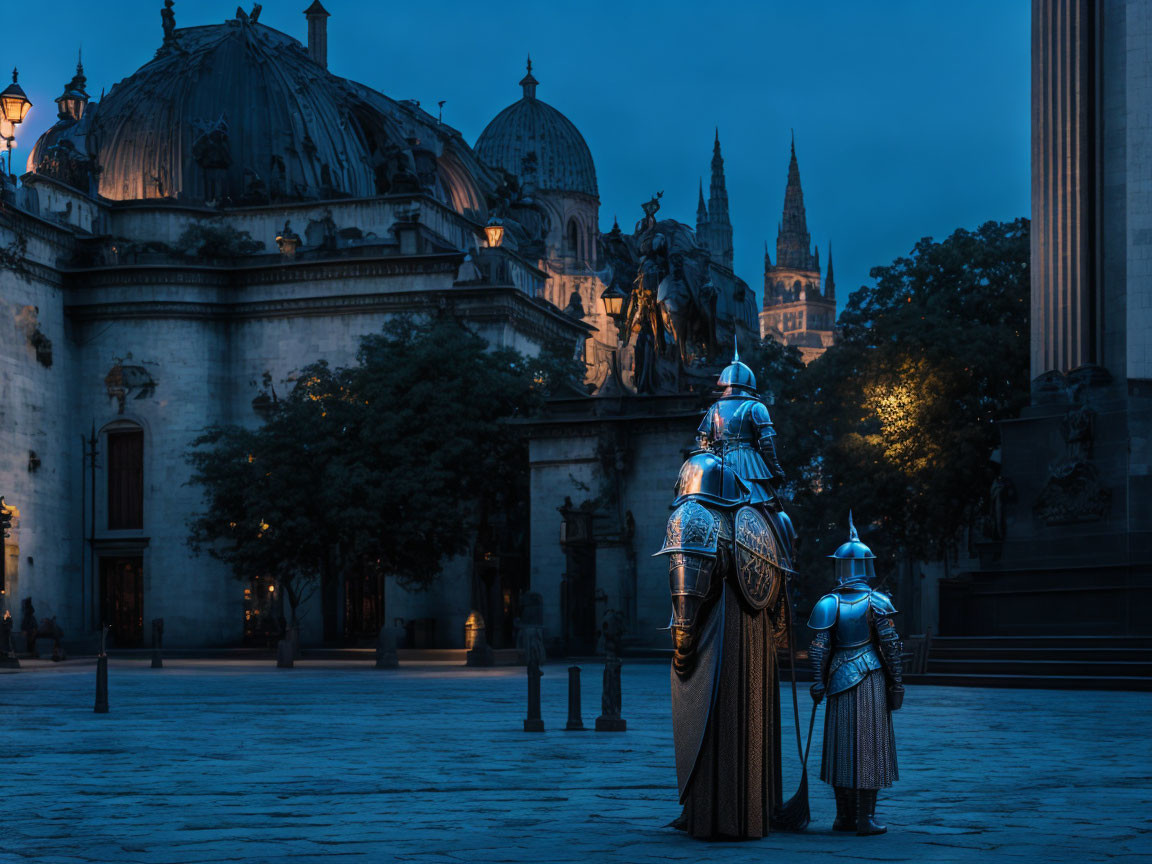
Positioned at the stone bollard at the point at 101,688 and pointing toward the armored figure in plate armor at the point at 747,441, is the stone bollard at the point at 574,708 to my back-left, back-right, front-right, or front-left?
front-left

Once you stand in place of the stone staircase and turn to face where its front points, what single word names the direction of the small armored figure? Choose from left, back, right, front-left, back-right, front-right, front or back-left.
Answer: front

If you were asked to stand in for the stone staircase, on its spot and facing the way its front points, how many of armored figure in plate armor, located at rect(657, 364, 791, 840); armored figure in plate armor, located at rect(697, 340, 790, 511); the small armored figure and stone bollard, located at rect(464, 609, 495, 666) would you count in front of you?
3

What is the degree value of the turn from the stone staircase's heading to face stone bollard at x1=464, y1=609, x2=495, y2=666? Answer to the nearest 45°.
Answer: approximately 135° to its right

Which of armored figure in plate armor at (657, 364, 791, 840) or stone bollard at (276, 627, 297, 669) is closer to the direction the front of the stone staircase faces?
the armored figure in plate armor

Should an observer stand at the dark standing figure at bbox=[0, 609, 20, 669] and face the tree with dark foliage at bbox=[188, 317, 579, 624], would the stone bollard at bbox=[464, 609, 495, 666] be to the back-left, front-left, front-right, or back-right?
front-right

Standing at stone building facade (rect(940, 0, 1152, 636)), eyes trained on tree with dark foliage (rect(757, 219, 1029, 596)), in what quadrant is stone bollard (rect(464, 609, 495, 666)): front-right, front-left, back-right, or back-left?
front-left

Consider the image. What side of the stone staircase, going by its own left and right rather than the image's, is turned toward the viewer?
front

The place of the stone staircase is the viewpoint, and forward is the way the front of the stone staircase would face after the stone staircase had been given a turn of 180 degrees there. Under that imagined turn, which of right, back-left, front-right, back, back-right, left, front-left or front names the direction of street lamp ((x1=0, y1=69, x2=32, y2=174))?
left

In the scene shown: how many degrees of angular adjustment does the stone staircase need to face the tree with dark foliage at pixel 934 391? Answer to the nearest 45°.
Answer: approximately 180°

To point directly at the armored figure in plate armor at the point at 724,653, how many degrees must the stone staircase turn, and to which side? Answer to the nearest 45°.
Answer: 0° — it already faces it

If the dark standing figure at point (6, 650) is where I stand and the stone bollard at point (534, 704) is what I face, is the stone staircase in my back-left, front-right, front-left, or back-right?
front-left
